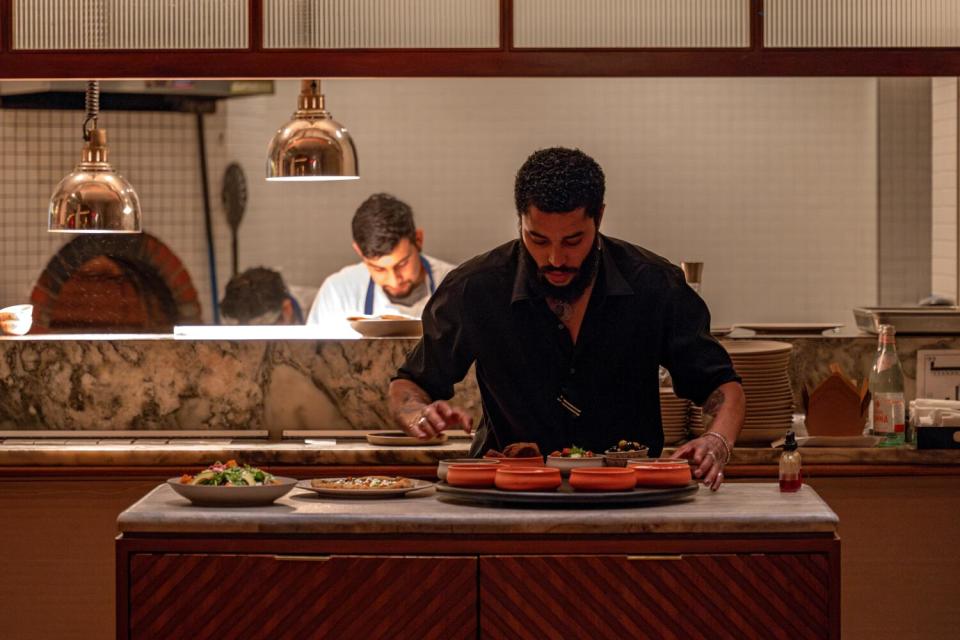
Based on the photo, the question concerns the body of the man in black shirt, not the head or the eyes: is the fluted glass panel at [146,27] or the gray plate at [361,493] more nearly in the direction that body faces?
the gray plate

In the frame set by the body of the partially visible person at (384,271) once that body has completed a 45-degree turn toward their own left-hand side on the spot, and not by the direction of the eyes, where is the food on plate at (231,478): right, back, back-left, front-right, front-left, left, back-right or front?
right

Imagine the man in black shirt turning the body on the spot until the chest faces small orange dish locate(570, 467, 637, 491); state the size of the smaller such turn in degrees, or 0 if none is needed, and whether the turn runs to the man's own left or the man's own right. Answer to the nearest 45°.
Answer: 0° — they already face it

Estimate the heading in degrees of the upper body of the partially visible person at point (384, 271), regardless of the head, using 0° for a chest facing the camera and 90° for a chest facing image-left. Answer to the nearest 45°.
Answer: approximately 315°

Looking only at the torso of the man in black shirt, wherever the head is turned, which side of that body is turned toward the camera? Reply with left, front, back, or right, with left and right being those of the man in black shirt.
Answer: front

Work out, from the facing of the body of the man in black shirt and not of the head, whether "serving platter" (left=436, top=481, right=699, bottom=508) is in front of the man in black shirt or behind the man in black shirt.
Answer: in front

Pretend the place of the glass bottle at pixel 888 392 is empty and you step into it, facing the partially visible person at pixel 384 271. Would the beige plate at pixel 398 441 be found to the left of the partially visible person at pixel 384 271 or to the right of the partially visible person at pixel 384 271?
left

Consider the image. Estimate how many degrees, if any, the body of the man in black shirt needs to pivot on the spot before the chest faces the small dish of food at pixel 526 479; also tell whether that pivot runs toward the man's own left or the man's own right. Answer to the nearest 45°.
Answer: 0° — they already face it

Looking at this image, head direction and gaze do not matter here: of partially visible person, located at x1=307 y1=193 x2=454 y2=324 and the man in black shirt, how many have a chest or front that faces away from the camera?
0

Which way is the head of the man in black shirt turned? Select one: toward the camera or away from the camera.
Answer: toward the camera

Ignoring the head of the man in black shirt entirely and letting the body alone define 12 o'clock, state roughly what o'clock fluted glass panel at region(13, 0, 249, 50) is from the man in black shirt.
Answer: The fluted glass panel is roughly at 4 o'clock from the man in black shirt.

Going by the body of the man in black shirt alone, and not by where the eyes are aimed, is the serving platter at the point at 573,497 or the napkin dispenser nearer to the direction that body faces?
the serving platter

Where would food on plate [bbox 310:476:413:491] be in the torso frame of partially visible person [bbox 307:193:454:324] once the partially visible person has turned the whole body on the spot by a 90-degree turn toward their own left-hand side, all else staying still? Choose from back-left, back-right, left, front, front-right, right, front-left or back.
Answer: back-right
